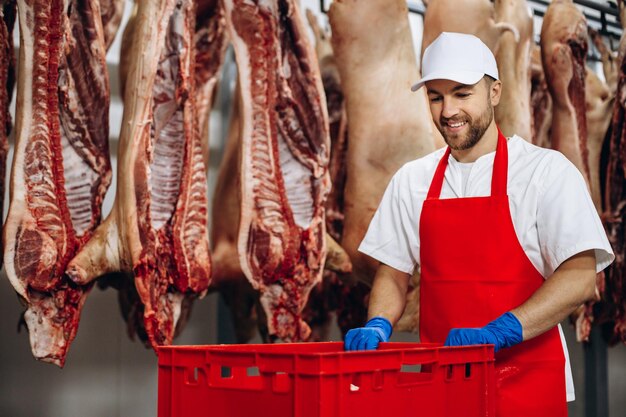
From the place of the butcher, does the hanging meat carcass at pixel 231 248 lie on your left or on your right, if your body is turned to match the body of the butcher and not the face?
on your right

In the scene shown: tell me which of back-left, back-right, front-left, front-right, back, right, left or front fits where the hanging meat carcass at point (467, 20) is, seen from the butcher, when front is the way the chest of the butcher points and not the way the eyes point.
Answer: back-right

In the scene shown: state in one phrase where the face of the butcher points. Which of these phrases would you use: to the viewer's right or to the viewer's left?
to the viewer's left

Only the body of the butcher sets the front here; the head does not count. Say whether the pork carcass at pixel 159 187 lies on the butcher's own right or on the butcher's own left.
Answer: on the butcher's own right

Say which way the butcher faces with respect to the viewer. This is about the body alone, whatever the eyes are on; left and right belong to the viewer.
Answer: facing the viewer and to the left of the viewer

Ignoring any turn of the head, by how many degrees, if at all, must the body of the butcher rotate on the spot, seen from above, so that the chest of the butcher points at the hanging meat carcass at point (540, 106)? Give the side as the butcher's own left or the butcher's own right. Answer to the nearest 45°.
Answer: approximately 135° to the butcher's own right

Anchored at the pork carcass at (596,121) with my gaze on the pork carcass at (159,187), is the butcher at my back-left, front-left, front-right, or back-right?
front-left

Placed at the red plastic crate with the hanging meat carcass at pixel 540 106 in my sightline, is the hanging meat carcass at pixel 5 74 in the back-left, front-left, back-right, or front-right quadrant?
front-left

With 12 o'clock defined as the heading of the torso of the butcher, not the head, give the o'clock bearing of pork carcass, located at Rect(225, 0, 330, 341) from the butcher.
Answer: The pork carcass is roughly at 3 o'clock from the butcher.

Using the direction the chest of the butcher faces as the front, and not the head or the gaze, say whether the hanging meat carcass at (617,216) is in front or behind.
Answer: behind
